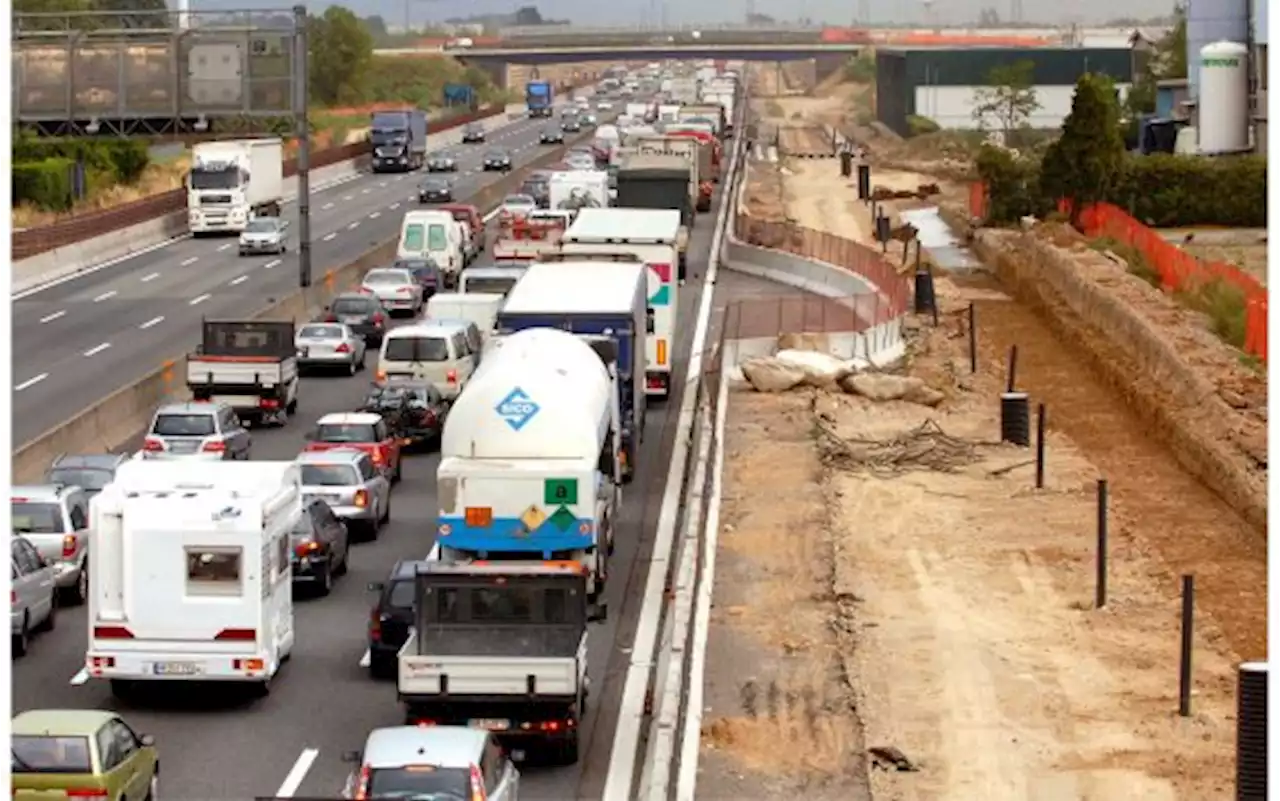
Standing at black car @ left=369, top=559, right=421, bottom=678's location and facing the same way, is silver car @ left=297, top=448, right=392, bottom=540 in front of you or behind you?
in front

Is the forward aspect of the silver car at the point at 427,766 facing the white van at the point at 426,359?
yes

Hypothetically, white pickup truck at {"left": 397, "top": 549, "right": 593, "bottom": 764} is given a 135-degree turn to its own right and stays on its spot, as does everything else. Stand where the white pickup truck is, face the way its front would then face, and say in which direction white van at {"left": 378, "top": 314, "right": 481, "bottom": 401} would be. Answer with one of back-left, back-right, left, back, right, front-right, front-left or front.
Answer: back-left

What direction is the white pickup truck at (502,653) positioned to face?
away from the camera

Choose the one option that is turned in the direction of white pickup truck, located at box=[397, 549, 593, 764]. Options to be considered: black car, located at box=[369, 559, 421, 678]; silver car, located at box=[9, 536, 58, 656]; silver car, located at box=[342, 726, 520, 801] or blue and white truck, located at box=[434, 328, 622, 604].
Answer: silver car, located at box=[342, 726, 520, 801]

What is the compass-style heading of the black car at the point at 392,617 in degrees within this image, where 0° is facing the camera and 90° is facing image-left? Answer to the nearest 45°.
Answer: approximately 180°

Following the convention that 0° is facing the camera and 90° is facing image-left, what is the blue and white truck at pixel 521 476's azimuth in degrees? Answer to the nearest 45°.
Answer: approximately 180°

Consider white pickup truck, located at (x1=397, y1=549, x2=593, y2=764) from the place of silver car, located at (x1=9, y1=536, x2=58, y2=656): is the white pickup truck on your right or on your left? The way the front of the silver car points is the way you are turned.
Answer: on your right

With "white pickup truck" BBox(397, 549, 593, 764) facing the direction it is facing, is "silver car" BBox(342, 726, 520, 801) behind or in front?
behind

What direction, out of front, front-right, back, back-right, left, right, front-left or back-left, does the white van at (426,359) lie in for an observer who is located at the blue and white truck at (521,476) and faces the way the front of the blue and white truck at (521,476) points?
front

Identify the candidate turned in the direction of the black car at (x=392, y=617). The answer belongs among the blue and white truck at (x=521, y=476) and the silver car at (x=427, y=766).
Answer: the silver car

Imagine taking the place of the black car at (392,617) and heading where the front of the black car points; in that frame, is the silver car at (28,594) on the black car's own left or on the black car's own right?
on the black car's own left

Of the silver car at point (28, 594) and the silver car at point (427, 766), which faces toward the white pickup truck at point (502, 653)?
the silver car at point (427, 766)

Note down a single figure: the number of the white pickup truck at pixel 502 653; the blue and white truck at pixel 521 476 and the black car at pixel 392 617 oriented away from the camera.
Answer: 3

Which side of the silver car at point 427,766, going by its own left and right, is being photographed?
back

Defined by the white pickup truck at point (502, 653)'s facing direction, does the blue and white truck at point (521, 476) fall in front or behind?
in front
